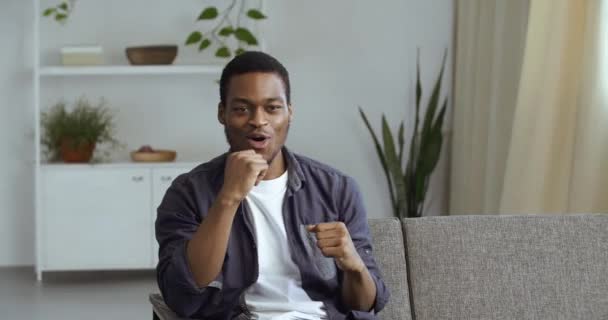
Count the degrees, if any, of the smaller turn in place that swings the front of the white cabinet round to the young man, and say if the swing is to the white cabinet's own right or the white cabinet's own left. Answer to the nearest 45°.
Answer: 0° — it already faces them

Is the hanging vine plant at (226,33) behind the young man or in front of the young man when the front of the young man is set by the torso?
behind

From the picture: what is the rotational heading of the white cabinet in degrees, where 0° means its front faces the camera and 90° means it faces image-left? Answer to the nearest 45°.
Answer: approximately 0°

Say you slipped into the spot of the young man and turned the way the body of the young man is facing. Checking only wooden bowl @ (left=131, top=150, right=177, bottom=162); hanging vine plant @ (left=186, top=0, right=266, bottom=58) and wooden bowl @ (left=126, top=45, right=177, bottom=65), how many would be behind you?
3

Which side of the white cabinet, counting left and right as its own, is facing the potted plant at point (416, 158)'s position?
left

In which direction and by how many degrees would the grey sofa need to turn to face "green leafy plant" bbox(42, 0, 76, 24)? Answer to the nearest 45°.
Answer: approximately 135° to its right

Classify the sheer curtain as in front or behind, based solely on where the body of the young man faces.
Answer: behind

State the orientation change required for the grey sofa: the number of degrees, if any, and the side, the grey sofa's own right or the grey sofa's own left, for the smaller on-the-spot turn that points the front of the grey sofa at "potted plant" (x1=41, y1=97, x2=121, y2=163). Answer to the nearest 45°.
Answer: approximately 135° to the grey sofa's own right

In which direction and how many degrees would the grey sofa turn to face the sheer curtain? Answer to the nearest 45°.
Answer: approximately 180°
